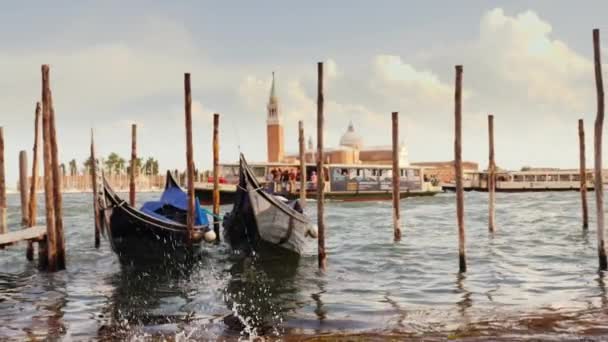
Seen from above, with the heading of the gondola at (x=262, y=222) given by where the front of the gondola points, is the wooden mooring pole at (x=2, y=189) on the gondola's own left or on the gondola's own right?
on the gondola's own right

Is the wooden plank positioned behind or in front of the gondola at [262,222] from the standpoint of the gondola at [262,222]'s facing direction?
in front

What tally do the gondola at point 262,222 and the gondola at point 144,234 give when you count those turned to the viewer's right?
0
